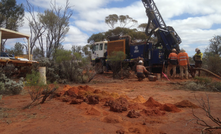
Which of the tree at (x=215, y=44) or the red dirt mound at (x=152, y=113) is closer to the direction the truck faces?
the red dirt mound

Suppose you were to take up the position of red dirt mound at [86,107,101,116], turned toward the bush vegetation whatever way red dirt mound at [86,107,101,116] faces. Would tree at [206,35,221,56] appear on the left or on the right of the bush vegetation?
right

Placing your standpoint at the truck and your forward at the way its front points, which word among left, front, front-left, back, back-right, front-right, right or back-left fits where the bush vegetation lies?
front-left

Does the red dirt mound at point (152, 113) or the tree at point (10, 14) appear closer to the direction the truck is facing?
the tree

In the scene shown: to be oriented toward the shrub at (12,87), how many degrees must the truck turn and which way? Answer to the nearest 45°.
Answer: approximately 45° to its left

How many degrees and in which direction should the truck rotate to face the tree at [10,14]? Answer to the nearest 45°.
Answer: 0° — it already faces it

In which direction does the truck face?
to the viewer's left

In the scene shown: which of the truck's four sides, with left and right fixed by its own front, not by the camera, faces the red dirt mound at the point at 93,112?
left

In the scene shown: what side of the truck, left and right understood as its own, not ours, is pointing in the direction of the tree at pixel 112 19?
right
